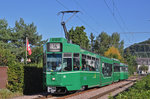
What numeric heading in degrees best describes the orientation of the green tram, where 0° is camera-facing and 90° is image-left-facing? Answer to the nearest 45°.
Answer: approximately 45°
